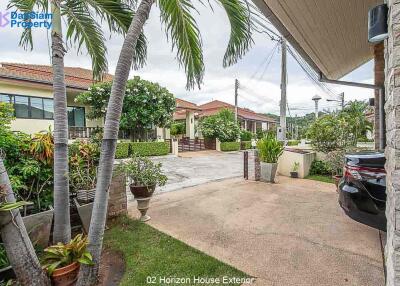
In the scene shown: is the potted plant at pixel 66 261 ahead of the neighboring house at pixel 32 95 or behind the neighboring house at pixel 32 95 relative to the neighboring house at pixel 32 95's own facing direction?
ahead

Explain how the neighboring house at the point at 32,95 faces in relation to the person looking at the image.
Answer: facing the viewer and to the right of the viewer

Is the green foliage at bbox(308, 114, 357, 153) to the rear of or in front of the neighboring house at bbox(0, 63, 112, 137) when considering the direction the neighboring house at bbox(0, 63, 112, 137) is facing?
in front

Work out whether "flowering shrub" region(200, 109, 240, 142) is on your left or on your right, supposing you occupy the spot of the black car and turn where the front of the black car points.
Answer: on your left

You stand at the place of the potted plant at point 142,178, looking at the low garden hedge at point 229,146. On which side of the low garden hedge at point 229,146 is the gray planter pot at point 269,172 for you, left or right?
right

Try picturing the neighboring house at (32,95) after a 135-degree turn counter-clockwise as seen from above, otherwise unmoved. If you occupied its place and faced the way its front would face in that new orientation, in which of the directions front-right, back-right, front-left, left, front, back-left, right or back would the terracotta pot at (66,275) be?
back

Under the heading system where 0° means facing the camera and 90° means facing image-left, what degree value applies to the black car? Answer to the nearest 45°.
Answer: approximately 225°

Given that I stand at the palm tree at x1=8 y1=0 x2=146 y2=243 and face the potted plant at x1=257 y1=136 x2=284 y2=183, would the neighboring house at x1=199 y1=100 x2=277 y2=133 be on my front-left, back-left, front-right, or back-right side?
front-left

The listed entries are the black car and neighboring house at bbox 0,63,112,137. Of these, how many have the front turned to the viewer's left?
0

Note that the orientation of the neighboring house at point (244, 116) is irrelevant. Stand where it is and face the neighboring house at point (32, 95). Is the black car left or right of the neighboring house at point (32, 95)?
left
